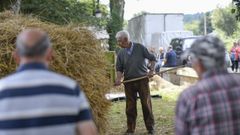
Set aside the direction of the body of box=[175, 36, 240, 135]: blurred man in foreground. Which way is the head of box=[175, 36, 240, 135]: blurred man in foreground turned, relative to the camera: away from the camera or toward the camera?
away from the camera

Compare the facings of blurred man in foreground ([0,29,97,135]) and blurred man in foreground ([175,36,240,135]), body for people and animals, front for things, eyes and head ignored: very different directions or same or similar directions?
same or similar directions

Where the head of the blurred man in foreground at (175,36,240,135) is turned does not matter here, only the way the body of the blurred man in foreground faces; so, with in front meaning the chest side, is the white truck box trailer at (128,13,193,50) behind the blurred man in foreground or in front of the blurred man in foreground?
in front

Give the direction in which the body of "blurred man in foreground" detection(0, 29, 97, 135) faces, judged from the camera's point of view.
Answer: away from the camera

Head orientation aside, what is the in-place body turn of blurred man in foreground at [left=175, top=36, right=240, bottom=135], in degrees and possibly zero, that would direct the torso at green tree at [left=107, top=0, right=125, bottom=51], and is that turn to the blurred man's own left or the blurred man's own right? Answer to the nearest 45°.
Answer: approximately 45° to the blurred man's own right

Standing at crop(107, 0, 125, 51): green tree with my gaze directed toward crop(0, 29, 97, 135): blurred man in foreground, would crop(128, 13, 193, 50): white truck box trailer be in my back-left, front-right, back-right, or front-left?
back-left

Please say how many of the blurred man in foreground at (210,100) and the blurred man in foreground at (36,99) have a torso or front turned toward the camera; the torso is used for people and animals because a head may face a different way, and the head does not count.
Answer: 0

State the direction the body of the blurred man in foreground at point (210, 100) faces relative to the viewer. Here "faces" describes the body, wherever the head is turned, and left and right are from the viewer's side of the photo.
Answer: facing away from the viewer and to the left of the viewer

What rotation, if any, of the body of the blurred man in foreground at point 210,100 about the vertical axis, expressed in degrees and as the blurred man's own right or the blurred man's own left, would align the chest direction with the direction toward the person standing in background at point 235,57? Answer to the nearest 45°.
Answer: approximately 45° to the blurred man's own right

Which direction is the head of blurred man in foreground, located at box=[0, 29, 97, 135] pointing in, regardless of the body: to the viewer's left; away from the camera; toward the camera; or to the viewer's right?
away from the camera
